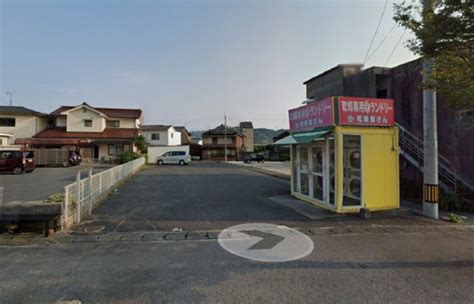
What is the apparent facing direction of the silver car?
to the viewer's left

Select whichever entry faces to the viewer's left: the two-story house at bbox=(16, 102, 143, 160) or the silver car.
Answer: the silver car

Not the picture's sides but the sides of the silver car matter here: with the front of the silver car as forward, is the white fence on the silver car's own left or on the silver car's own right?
on the silver car's own left

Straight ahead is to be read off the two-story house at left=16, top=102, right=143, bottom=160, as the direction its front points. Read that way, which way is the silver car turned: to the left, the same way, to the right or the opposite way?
to the right

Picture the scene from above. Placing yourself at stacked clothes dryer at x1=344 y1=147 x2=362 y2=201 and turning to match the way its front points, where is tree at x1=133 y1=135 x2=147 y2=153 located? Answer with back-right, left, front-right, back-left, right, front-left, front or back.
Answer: right

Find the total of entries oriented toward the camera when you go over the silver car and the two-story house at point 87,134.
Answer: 1

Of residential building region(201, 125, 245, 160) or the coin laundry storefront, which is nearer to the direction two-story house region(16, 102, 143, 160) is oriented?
the coin laundry storefront

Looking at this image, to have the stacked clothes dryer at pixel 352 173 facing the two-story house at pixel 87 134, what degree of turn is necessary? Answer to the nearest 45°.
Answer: approximately 90° to its right

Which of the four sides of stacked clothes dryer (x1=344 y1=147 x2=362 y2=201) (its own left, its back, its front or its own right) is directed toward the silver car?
right

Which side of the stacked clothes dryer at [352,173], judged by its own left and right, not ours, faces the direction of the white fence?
front

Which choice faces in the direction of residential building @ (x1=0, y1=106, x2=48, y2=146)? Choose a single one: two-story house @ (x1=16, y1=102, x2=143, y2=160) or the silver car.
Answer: the silver car

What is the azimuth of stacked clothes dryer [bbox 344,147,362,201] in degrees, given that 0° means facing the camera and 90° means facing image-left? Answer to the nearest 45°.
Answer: approximately 45°

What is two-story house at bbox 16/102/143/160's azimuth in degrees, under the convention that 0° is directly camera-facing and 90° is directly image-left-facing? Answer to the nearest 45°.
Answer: approximately 0°
